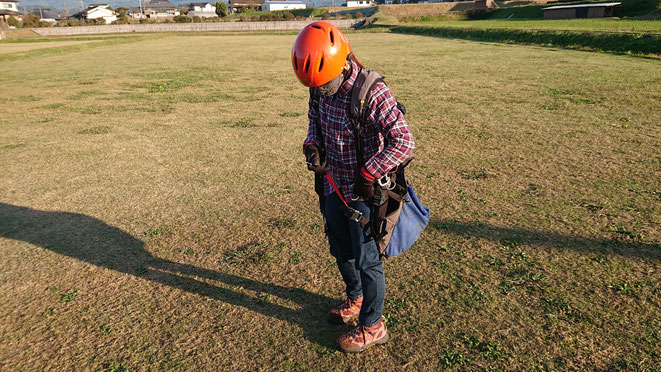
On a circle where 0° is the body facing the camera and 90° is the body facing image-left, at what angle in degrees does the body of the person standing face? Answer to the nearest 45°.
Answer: approximately 45°

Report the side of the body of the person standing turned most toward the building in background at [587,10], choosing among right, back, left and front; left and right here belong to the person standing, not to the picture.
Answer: back
